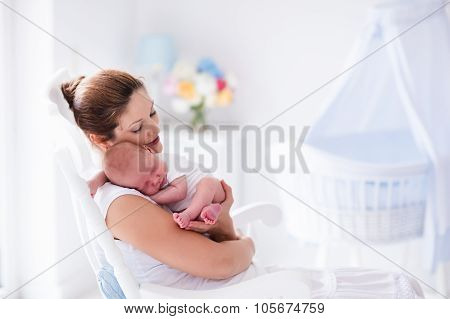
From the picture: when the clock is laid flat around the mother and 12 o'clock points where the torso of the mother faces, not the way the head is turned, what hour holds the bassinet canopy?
The bassinet canopy is roughly at 10 o'clock from the mother.

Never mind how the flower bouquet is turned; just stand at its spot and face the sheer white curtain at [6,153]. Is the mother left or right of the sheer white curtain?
left

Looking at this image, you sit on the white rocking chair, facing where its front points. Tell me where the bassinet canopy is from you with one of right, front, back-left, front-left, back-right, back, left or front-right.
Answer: front-left

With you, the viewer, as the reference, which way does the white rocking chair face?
facing to the right of the viewer

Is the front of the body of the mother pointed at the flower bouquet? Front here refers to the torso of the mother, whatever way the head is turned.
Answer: no

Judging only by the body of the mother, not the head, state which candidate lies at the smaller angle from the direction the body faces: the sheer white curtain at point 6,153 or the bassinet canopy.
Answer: the bassinet canopy

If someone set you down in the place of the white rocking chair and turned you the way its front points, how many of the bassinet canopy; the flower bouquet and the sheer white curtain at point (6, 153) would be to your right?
0

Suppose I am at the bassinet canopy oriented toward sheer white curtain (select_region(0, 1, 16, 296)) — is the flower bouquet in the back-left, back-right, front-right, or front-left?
front-right

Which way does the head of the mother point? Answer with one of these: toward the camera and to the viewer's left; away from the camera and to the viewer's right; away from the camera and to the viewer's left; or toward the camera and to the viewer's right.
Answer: toward the camera and to the viewer's right

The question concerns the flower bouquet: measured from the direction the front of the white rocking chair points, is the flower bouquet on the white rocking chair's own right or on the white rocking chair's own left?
on the white rocking chair's own left

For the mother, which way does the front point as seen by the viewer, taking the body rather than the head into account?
to the viewer's right

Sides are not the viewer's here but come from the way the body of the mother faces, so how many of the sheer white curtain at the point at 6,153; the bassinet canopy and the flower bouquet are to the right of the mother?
0
